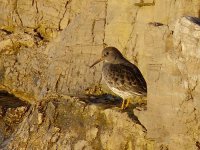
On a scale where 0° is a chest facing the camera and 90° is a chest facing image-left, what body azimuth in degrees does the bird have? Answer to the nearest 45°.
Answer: approximately 90°
